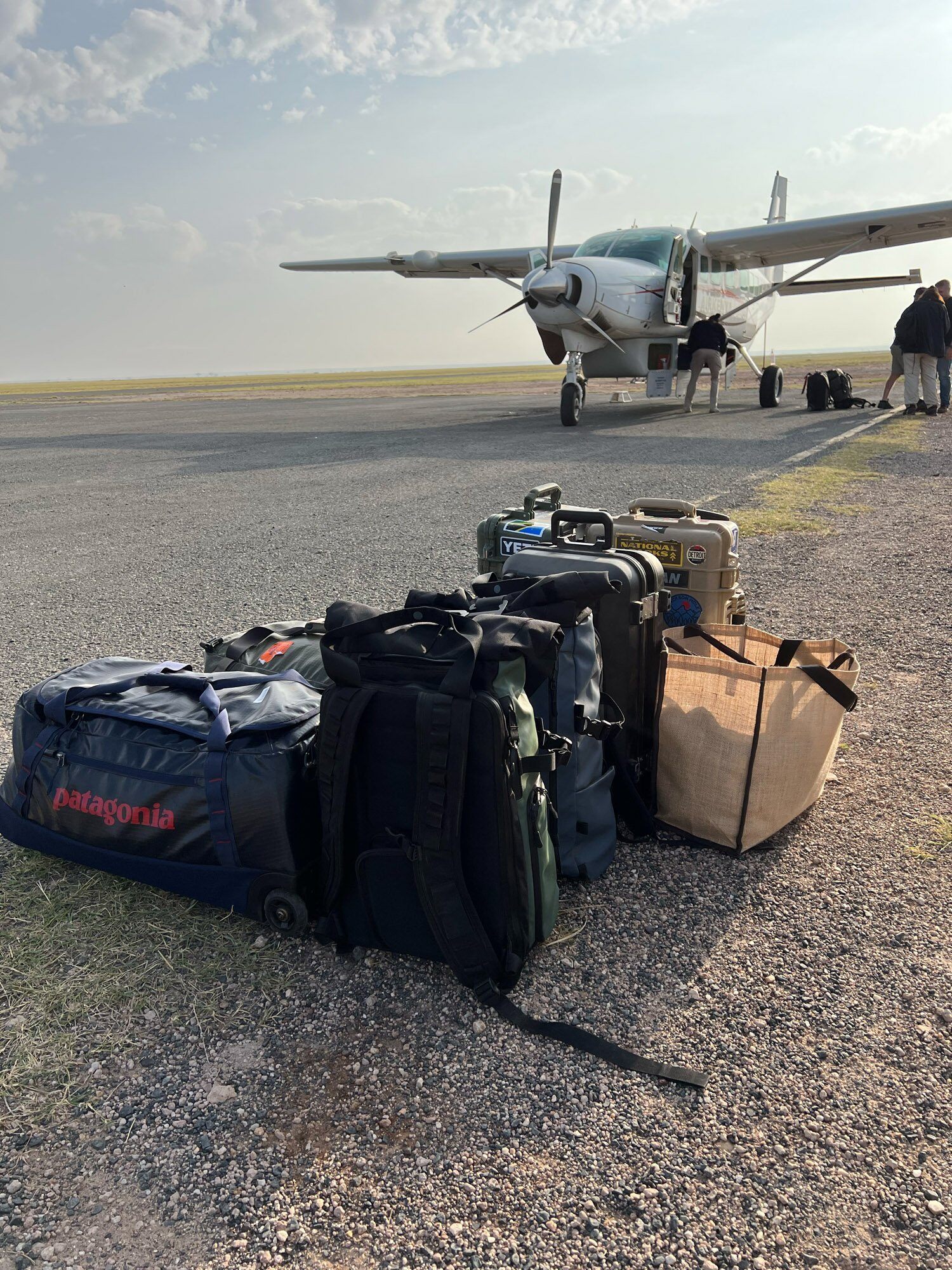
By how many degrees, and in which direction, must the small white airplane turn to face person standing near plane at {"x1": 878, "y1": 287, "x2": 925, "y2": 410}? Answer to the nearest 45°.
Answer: approximately 135° to its left

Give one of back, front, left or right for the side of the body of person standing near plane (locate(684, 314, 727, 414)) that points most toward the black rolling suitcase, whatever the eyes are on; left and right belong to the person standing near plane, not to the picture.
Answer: back

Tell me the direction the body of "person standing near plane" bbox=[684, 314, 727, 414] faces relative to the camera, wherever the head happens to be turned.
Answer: away from the camera

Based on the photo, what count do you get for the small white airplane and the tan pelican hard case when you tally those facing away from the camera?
0

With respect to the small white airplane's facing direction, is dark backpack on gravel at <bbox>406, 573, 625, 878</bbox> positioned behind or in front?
in front

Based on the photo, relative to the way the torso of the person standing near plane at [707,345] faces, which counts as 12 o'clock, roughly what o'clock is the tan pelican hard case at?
The tan pelican hard case is roughly at 6 o'clock from the person standing near plane.

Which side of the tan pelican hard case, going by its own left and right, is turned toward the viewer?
front

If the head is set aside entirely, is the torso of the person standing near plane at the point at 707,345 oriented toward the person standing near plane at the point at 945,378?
no

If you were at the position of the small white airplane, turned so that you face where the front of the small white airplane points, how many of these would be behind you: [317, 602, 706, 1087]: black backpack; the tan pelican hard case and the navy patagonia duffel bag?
0

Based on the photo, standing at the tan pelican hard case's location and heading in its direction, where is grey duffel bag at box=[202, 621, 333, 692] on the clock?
The grey duffel bag is roughly at 2 o'clock from the tan pelican hard case.

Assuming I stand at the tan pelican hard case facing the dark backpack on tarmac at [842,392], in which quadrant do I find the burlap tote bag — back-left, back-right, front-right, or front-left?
back-right

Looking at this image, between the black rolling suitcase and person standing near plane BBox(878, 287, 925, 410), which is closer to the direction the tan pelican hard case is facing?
the black rolling suitcase

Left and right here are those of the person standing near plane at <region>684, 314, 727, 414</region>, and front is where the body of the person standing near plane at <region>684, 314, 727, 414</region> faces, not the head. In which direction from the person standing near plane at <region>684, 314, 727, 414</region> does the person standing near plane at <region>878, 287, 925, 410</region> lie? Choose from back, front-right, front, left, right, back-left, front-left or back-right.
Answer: right

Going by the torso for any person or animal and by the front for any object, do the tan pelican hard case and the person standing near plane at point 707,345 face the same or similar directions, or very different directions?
very different directions

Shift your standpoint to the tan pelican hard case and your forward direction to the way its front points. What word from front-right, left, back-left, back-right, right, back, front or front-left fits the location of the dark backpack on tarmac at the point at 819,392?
back

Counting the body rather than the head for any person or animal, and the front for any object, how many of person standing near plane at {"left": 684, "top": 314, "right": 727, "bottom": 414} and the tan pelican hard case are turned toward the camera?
1

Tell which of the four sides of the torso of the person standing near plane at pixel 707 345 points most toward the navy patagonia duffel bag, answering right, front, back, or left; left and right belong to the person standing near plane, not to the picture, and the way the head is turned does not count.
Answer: back

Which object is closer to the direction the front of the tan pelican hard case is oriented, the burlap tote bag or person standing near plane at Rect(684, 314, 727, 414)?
the burlap tote bag

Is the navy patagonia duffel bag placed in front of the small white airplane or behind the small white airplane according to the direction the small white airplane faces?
in front
